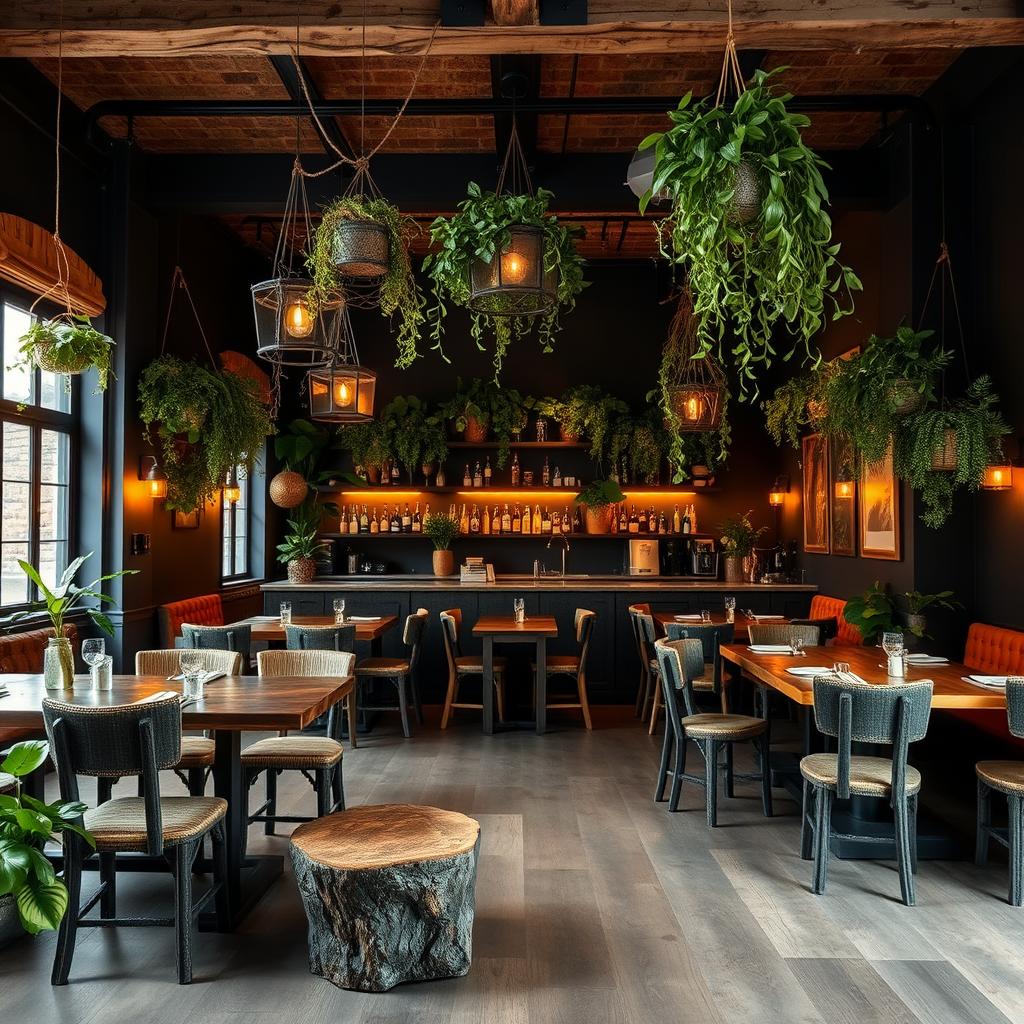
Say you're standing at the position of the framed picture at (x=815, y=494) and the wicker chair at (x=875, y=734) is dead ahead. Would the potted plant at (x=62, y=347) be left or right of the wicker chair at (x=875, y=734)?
right

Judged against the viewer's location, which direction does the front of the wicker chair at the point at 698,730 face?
facing the viewer and to the right of the viewer

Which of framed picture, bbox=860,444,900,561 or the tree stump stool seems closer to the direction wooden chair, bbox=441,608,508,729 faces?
the framed picture

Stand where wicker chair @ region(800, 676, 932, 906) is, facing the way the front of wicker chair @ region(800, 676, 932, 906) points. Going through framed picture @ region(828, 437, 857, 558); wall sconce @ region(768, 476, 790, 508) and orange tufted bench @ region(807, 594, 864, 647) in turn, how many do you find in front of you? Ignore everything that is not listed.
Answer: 3

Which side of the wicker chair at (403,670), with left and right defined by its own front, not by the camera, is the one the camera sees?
left

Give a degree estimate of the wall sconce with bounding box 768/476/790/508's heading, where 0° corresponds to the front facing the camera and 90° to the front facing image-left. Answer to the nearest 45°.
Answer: approximately 45°

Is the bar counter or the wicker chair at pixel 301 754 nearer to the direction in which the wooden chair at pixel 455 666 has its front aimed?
the bar counter

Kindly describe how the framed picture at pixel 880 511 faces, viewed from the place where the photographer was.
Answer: facing the viewer and to the left of the viewer

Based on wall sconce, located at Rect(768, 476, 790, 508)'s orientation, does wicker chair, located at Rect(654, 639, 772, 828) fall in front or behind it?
in front

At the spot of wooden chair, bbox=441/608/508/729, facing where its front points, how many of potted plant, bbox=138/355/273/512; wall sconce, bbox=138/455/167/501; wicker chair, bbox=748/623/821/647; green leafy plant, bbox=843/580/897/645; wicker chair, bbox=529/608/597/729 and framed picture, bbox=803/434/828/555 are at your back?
2

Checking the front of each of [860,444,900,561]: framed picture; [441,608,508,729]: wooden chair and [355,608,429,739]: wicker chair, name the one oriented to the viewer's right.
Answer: [441,608,508,729]: wooden chair

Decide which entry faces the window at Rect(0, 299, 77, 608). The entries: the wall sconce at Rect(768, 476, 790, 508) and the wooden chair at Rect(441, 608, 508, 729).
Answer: the wall sconce

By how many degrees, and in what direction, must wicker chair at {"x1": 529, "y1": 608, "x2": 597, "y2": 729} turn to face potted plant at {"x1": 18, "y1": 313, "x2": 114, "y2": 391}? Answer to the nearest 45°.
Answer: approximately 45° to its left

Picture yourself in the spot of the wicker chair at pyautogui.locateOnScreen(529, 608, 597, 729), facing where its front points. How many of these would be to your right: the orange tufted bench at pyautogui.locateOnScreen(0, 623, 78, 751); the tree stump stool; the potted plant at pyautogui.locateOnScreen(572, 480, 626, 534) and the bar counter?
2

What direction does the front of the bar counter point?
toward the camera

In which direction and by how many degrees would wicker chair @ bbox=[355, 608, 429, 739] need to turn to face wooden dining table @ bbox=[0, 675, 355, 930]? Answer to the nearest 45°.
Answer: approximately 90° to its left

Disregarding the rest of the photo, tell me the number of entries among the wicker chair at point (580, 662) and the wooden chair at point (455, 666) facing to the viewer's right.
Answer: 1
